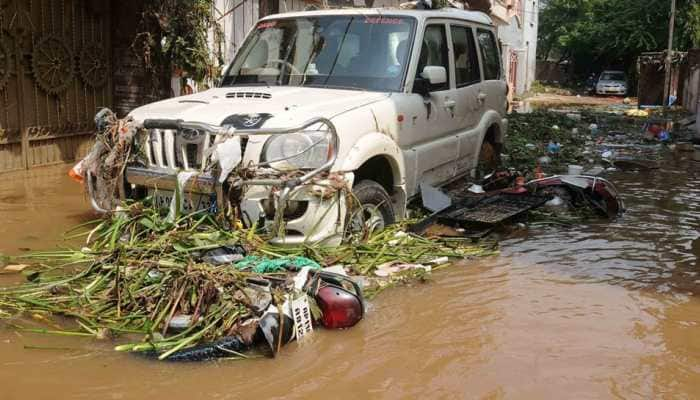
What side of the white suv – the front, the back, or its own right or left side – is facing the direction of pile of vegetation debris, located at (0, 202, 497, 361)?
front

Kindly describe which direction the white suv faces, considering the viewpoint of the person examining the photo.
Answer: facing the viewer and to the left of the viewer

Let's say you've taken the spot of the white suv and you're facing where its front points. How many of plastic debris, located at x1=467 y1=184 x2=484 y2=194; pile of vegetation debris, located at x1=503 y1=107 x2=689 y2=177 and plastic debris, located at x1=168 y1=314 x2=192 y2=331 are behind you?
2

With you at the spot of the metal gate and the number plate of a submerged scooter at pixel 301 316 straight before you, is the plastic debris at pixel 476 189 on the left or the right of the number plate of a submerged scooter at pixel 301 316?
left

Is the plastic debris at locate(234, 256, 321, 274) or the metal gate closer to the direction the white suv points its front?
the plastic debris

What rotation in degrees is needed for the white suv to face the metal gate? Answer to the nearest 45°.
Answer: approximately 90° to its right

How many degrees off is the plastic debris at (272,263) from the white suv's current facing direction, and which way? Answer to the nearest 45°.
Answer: approximately 45° to its left

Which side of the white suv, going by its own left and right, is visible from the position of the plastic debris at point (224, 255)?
front

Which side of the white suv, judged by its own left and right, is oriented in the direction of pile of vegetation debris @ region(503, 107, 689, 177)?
back
